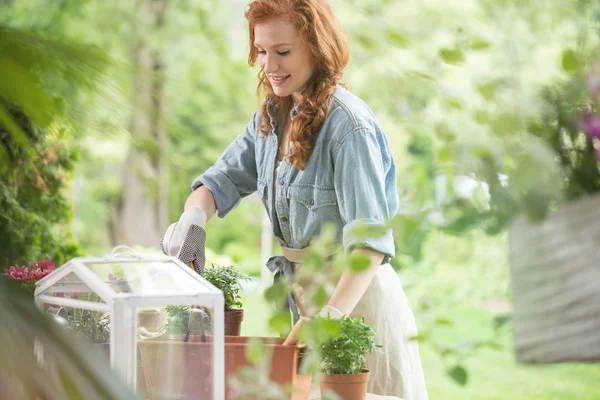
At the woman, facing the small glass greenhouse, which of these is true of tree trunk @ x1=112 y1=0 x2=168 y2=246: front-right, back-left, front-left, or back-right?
back-right

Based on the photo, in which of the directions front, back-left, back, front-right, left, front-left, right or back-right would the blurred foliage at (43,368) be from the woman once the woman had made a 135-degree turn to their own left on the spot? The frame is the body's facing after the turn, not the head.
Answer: right

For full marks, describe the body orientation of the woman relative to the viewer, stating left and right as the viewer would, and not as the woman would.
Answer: facing the viewer and to the left of the viewer

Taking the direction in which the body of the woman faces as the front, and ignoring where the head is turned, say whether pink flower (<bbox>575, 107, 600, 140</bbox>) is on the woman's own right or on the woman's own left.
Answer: on the woman's own left

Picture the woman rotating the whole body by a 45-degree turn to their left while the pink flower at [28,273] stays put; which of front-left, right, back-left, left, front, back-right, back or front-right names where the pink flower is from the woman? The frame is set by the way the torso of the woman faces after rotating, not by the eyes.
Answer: right

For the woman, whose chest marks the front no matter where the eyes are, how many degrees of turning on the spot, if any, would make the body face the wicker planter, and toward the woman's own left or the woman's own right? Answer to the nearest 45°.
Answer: approximately 90° to the woman's own left

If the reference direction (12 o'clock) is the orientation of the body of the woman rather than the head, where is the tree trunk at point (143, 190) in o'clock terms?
The tree trunk is roughly at 4 o'clock from the woman.

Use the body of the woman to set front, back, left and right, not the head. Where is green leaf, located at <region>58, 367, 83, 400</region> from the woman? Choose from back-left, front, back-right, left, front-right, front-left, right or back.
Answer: front-left
